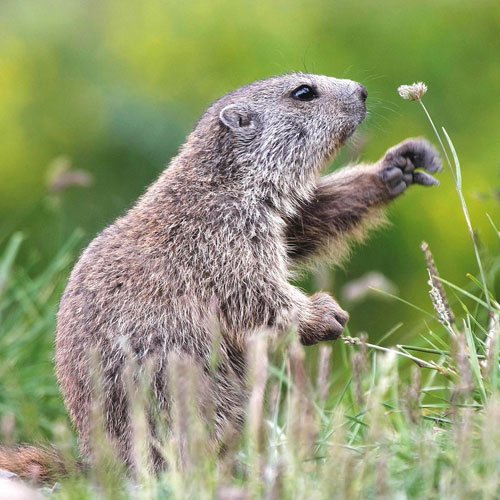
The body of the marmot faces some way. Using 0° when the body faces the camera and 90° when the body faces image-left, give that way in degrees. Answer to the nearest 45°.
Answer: approximately 270°

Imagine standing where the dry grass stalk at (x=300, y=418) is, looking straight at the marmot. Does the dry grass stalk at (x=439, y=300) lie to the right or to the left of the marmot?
right

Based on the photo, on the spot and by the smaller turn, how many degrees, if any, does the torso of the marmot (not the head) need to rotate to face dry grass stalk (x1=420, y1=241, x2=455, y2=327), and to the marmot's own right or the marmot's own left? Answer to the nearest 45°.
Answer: approximately 45° to the marmot's own right

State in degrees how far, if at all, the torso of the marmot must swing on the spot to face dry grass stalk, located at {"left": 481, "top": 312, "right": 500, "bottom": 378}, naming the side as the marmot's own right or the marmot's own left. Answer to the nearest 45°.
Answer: approximately 45° to the marmot's own right

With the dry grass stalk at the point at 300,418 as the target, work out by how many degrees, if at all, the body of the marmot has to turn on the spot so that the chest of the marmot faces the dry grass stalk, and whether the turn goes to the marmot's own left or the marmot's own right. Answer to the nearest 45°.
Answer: approximately 90° to the marmot's own right

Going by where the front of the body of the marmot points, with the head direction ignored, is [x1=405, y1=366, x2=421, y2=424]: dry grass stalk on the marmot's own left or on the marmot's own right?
on the marmot's own right
